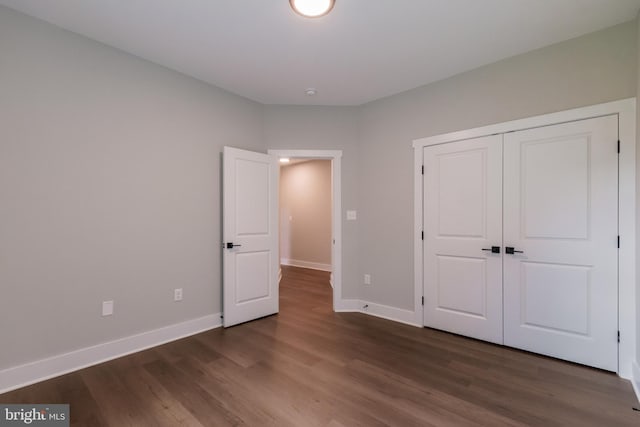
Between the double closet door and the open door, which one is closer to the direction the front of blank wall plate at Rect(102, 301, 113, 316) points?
the double closet door

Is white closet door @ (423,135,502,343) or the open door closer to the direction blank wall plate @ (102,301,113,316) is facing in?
the white closet door

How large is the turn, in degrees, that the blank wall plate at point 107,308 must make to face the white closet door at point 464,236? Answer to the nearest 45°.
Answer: approximately 45° to its left

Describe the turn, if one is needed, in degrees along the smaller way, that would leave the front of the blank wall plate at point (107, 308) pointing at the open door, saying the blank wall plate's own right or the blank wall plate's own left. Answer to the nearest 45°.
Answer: approximately 90° to the blank wall plate's own left

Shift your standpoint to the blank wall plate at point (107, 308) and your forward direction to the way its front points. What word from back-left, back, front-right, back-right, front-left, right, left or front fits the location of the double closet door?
front-left

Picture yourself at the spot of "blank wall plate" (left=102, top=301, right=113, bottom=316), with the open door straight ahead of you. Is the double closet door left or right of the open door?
right
